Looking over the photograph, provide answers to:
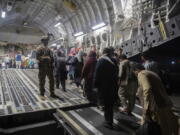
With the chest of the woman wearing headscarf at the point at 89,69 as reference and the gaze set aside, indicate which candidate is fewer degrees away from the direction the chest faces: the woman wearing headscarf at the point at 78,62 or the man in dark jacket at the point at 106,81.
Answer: the woman wearing headscarf

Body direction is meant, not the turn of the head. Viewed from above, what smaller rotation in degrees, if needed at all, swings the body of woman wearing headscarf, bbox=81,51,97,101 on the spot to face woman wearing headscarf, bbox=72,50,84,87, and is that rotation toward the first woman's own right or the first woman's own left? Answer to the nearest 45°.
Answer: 0° — they already face them

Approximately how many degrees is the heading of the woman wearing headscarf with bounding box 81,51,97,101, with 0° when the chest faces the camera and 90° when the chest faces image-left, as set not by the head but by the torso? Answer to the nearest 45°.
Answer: approximately 180°

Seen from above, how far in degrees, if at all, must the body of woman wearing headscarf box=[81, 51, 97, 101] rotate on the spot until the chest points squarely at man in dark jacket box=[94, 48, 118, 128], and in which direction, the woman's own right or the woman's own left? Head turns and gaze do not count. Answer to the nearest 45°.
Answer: approximately 180°
